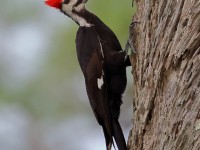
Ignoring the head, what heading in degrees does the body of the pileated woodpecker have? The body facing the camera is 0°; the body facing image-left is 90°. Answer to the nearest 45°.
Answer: approximately 270°
